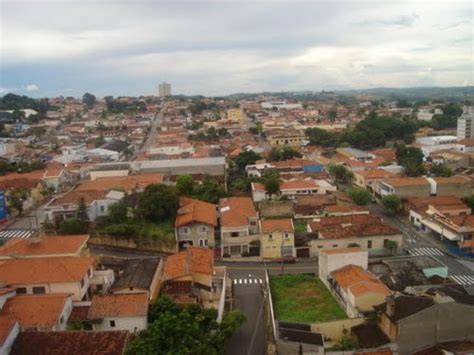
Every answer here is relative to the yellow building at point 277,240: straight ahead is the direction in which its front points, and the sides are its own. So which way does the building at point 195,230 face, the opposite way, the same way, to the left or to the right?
the same way

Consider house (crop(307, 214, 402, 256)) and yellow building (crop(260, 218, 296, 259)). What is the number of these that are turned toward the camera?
2

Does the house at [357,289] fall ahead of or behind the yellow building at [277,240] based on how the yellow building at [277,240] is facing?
ahead

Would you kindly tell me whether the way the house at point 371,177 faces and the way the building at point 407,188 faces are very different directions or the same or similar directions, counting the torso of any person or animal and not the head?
same or similar directions

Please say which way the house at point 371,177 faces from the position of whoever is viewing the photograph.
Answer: facing the viewer and to the left of the viewer

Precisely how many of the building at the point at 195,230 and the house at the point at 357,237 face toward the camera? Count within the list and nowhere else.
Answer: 2

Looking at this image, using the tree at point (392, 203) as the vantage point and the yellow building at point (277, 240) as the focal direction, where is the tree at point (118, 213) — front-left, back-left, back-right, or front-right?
front-right

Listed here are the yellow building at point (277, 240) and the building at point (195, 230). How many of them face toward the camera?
2

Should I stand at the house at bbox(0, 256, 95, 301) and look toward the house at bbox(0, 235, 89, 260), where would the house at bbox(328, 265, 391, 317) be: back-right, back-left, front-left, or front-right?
back-right

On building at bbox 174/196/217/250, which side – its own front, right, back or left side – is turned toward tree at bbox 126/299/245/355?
front

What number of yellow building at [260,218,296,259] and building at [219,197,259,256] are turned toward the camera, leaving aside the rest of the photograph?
2

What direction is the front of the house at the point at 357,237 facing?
toward the camera

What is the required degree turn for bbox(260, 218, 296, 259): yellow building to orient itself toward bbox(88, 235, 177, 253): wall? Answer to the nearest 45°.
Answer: approximately 90° to its right

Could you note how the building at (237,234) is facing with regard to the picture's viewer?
facing the viewer

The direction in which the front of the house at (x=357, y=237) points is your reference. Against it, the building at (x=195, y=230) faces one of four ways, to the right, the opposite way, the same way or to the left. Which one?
the same way
